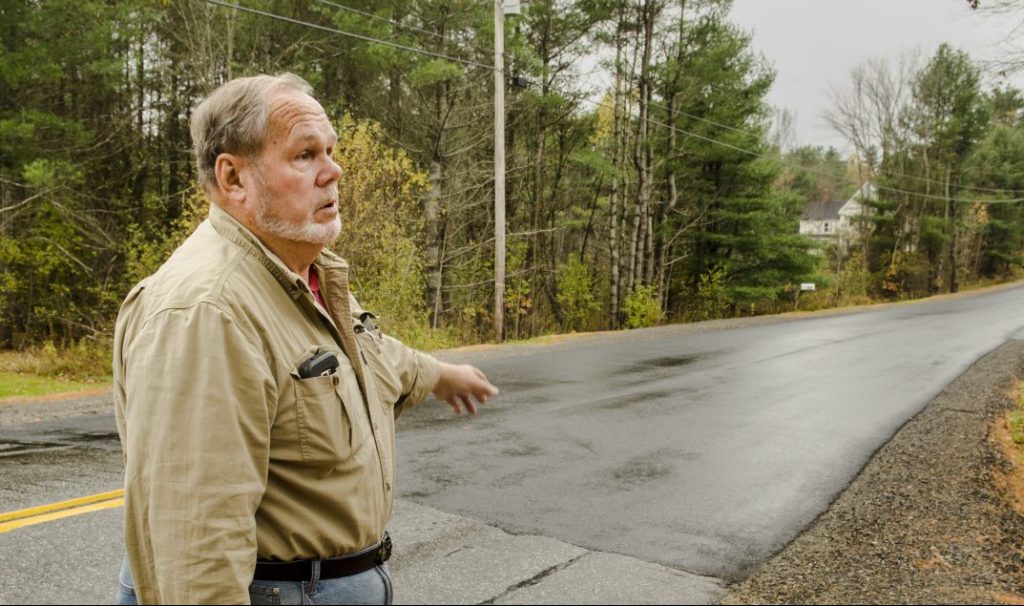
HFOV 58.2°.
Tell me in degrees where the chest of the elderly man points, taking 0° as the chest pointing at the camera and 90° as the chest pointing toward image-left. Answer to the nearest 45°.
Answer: approximately 315°

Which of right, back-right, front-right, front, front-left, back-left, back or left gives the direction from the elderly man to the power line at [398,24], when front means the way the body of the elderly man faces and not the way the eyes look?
back-left

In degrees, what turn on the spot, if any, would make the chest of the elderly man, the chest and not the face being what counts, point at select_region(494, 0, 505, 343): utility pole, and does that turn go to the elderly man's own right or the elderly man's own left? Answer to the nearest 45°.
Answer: approximately 135° to the elderly man's own left

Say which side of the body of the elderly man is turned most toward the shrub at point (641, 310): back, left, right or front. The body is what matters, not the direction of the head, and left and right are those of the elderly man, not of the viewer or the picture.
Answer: left
